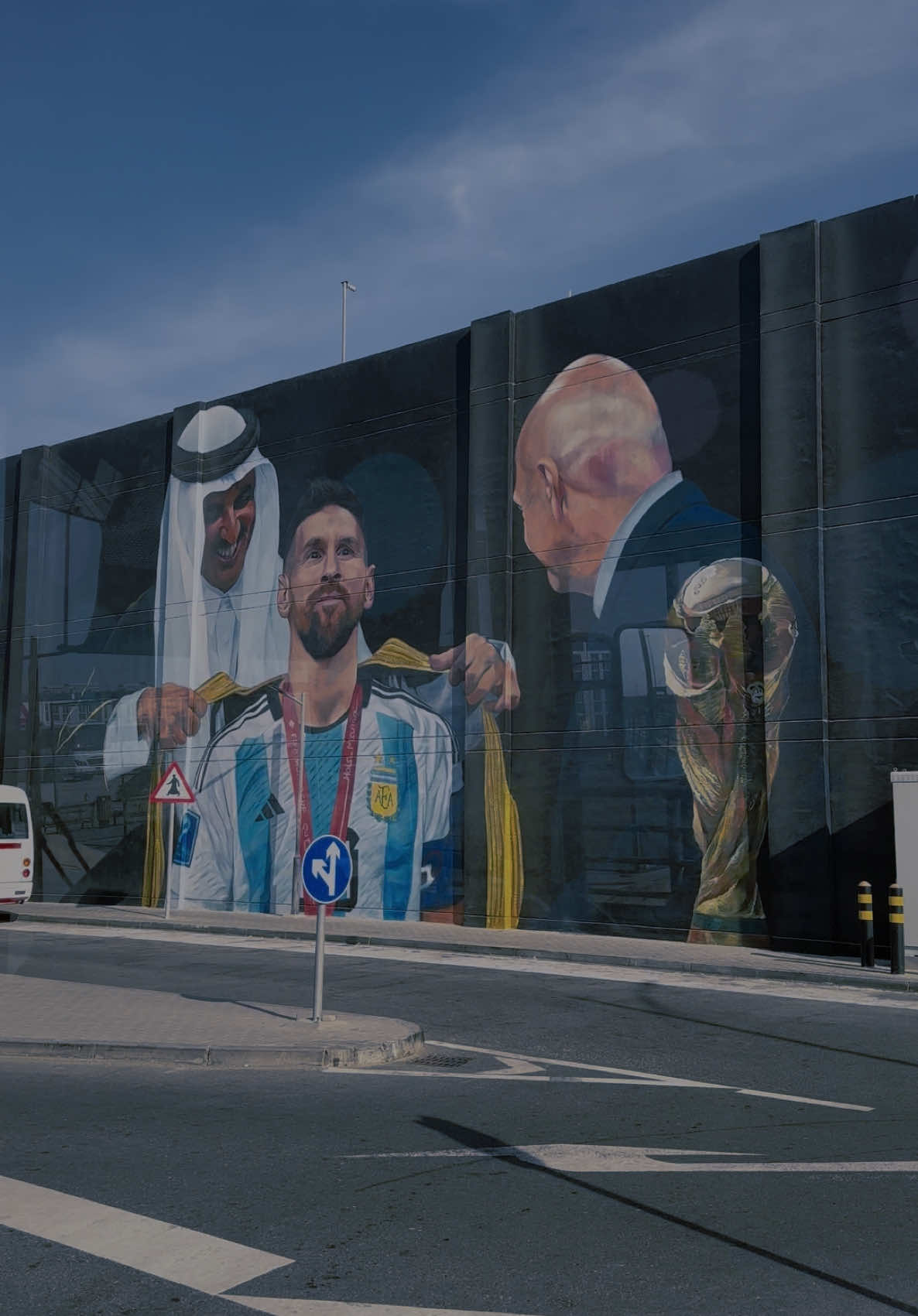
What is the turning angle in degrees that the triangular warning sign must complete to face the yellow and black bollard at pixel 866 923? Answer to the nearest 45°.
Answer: approximately 45° to its left

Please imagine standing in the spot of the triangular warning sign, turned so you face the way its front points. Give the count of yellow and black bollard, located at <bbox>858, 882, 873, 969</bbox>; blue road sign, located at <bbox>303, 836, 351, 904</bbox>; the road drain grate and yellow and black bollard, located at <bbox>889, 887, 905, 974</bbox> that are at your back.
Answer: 0

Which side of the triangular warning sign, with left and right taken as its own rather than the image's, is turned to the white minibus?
right

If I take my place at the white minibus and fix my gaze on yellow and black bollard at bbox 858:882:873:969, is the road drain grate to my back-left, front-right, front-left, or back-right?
front-right

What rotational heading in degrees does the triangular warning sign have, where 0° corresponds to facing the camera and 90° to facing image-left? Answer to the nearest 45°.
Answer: approximately 0°

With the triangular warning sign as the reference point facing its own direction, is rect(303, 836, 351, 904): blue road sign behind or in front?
in front

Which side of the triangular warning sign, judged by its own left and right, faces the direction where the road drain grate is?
front

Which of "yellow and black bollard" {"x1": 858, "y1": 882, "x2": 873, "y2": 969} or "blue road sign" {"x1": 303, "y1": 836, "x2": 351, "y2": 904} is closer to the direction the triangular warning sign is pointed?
the blue road sign

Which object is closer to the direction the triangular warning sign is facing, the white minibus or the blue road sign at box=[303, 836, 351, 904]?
the blue road sign

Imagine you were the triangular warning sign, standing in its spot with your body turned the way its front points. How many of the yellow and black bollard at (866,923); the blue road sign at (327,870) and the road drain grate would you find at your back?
0

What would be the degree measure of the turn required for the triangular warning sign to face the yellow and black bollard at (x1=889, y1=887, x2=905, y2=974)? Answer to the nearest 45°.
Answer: approximately 45° to its left
